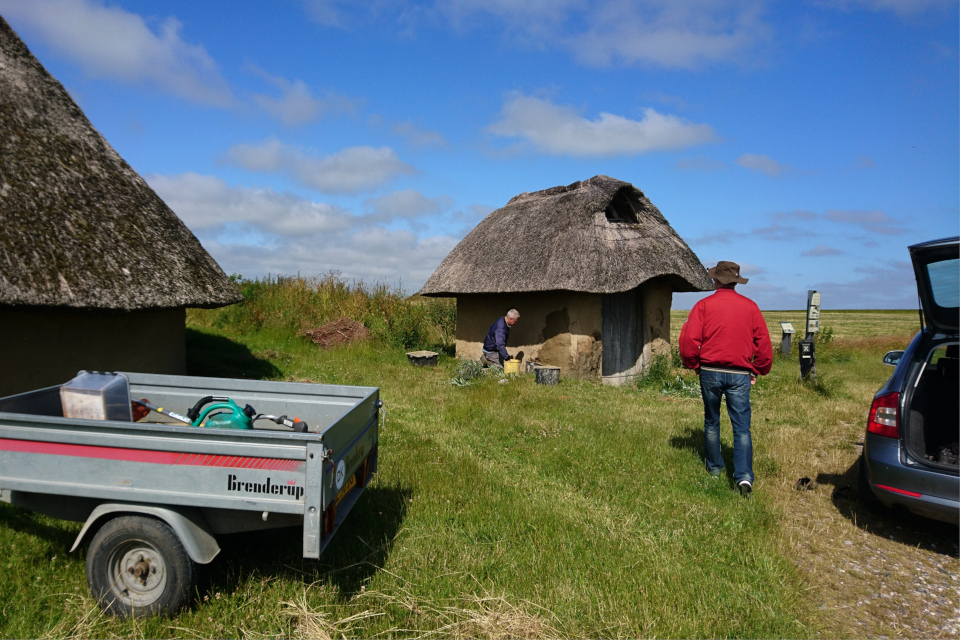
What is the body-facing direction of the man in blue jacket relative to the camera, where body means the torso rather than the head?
to the viewer's right

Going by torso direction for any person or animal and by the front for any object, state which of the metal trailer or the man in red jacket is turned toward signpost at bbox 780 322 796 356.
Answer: the man in red jacket

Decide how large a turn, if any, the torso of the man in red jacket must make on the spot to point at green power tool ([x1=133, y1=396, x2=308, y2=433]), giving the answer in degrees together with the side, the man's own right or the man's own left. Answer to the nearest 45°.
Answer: approximately 135° to the man's own left

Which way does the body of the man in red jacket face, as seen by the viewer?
away from the camera

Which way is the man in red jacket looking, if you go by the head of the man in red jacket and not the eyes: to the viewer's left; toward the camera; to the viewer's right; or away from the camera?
away from the camera

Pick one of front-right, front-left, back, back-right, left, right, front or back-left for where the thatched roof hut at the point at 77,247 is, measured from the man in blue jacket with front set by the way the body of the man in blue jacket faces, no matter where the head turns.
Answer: back-right

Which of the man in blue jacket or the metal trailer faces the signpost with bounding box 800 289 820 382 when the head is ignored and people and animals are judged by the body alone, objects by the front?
the man in blue jacket

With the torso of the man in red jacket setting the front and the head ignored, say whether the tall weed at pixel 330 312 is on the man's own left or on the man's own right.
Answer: on the man's own left

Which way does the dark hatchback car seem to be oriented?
away from the camera

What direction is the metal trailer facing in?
to the viewer's left

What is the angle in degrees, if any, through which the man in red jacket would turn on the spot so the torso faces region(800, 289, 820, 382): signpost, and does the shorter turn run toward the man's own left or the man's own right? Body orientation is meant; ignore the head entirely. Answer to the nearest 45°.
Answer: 0° — they already face it
